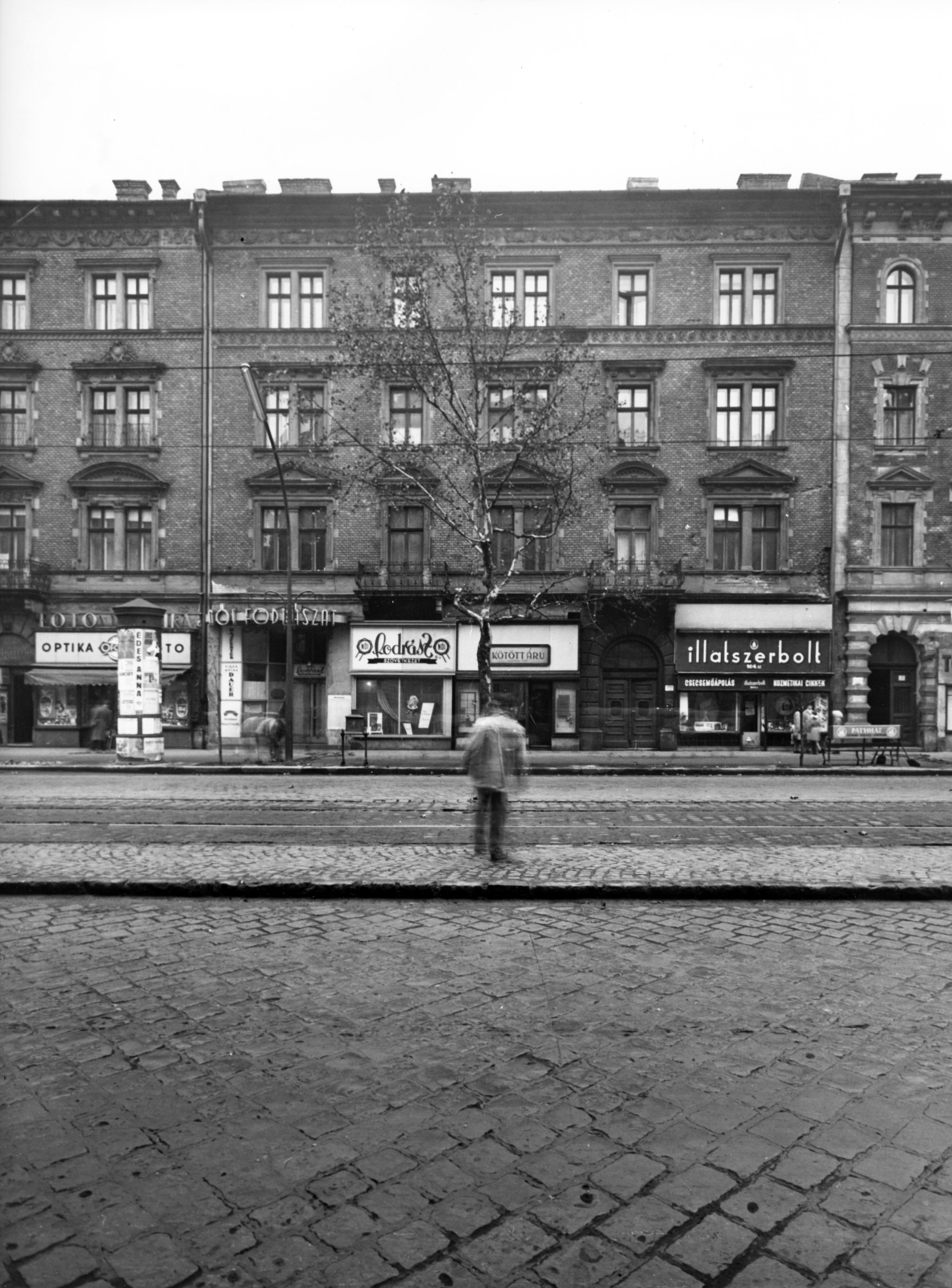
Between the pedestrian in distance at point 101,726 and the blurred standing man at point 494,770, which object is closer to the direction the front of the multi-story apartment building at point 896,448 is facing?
the blurred standing man

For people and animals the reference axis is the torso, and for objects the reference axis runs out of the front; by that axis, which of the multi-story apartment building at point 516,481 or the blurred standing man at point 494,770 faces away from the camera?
the blurred standing man

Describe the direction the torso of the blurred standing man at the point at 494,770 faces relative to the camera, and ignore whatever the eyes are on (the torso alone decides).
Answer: away from the camera

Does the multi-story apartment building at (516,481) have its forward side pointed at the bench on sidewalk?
no

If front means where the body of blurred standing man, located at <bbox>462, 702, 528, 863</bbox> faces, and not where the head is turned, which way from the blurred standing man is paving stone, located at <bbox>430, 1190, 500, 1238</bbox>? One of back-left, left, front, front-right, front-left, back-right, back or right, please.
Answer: back

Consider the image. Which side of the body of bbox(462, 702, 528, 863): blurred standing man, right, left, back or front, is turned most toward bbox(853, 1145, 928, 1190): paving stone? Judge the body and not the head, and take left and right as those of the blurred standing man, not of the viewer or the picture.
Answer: back

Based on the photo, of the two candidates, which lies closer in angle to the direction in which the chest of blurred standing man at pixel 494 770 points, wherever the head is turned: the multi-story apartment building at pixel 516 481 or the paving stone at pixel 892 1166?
the multi-story apartment building

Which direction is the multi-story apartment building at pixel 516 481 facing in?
toward the camera

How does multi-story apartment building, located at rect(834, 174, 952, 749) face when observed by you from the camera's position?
facing the viewer

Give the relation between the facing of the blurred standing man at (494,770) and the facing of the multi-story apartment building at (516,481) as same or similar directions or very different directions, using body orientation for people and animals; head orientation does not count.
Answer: very different directions

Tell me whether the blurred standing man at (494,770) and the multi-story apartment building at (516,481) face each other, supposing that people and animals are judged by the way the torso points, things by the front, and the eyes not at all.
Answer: yes

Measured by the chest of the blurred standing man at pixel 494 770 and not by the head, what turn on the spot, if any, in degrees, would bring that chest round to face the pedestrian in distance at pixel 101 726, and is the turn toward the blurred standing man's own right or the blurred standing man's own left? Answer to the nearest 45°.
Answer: approximately 45° to the blurred standing man's own left

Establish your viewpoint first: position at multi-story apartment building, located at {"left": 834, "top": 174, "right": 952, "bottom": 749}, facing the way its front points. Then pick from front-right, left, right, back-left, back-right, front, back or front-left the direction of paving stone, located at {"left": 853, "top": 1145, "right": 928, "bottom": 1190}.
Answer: front

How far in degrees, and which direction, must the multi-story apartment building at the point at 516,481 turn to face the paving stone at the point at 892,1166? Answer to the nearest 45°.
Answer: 0° — it already faces it

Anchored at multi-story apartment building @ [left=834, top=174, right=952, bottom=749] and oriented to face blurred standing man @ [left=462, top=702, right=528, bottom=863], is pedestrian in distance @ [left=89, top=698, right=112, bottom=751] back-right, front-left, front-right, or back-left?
front-right

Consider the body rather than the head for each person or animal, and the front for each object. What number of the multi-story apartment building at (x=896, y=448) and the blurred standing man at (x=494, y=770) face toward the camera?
1

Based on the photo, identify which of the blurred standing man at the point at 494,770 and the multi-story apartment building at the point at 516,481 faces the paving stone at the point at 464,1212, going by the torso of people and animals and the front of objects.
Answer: the multi-story apartment building

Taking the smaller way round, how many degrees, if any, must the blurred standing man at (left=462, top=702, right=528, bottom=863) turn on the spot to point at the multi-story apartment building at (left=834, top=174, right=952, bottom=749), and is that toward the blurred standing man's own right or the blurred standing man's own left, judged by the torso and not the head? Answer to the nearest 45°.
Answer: approximately 45° to the blurred standing man's own right

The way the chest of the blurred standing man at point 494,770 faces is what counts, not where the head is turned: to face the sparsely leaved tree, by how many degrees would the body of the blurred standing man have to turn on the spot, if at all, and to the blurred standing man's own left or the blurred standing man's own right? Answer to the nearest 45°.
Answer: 0° — they already face it
